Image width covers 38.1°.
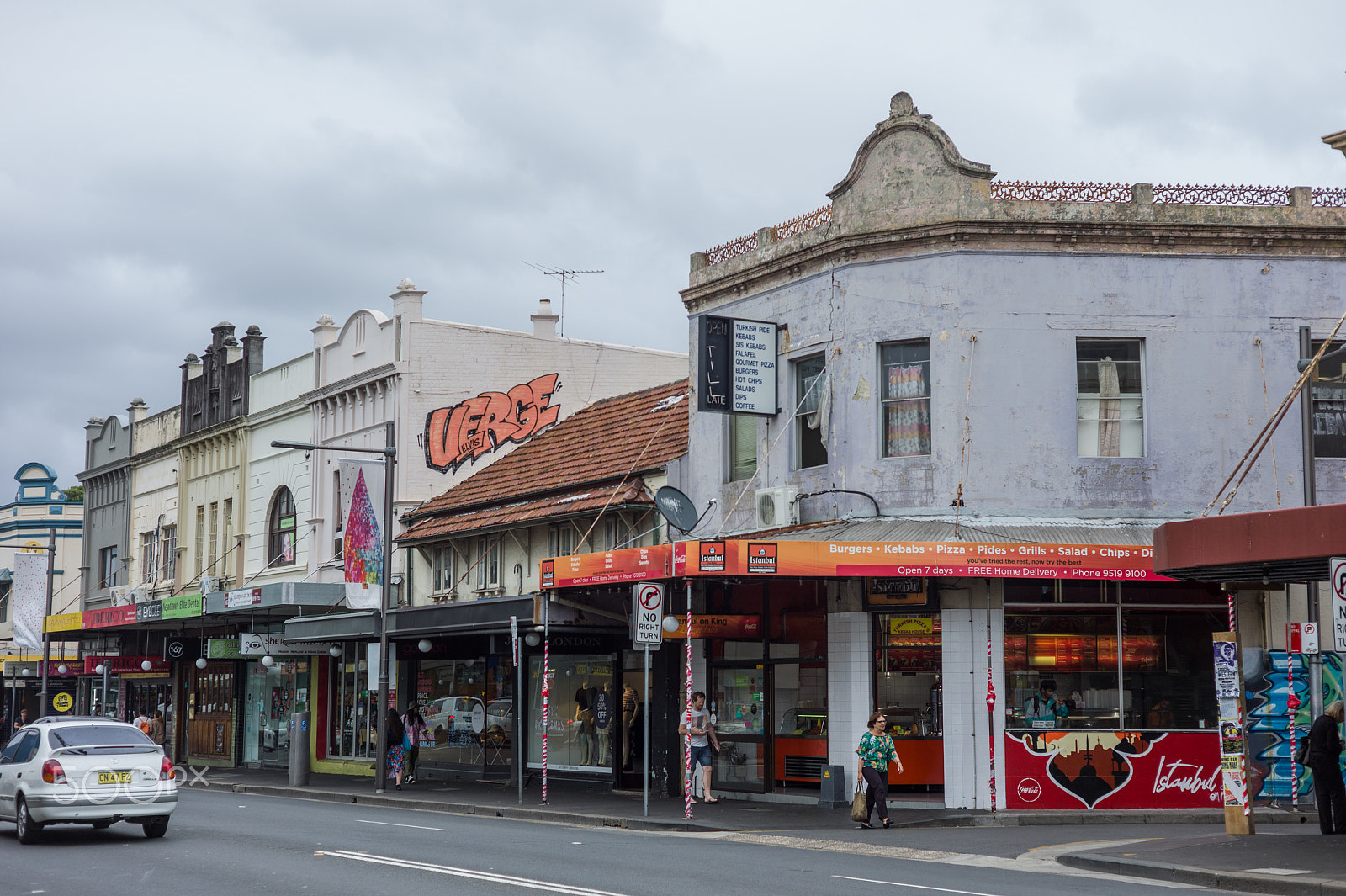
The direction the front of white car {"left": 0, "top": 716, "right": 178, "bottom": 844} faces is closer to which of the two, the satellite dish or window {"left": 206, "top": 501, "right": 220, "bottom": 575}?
the window

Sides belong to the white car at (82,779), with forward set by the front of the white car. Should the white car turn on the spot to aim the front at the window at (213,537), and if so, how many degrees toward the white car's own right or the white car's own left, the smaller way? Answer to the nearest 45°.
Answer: approximately 45° to the white car's own right

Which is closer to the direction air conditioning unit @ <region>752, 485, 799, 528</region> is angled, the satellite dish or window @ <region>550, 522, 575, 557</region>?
the satellite dish

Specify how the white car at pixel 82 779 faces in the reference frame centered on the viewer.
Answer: facing away from the viewer and to the left of the viewer

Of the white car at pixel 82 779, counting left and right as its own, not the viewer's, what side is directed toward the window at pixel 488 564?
right

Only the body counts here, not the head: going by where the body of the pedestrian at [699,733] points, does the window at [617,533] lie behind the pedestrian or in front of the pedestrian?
behind

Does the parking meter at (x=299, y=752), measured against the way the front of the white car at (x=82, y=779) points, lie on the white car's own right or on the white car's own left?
on the white car's own right

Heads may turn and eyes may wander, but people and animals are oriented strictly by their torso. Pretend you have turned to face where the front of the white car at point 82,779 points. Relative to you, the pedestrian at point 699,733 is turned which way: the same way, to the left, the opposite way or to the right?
the opposite way

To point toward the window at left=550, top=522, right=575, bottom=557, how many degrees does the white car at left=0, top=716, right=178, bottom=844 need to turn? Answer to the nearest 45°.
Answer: approximately 90° to its right

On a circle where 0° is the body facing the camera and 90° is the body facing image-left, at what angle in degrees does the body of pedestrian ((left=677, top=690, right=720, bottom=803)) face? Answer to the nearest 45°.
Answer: approximately 315°
